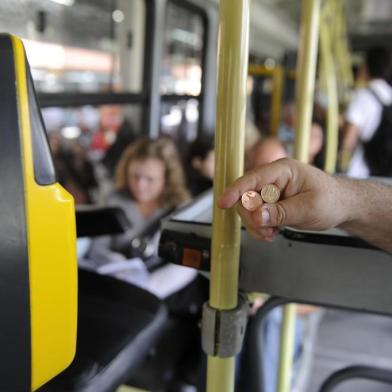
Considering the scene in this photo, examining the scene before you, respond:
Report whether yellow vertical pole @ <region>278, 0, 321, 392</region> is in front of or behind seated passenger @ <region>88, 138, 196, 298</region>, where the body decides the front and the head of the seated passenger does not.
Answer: in front

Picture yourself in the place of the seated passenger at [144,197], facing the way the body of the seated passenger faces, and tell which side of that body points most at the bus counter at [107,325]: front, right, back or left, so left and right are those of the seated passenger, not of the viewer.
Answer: front

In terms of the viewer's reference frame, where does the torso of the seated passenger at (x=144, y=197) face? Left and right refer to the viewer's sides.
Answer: facing the viewer

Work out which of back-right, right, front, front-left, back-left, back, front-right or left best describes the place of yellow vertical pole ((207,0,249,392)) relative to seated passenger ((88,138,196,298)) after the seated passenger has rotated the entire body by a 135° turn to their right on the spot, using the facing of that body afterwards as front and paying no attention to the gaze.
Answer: back-left

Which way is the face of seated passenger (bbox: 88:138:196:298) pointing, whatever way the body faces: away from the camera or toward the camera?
toward the camera

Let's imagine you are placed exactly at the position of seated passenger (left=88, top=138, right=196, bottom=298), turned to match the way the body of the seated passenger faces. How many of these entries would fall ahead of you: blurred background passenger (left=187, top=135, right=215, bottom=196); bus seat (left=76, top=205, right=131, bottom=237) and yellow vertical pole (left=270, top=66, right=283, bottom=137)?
1

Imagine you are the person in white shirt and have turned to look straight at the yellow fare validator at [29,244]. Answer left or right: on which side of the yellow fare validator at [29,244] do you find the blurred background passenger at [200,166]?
right
